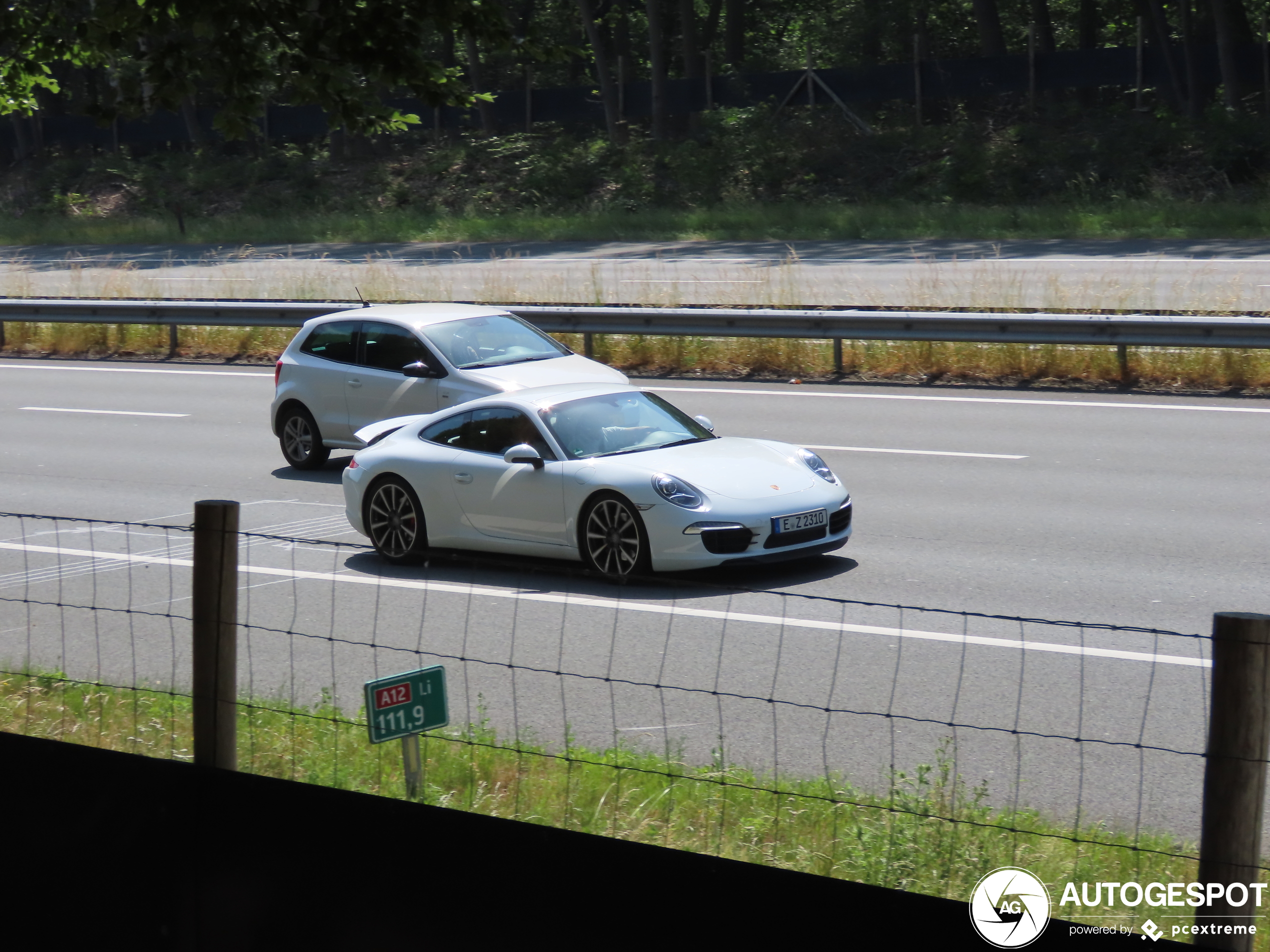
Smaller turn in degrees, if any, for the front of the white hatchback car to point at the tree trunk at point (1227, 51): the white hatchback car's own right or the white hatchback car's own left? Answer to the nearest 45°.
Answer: approximately 90° to the white hatchback car's own left

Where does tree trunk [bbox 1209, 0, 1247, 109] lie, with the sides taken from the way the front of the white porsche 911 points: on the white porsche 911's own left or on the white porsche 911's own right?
on the white porsche 911's own left

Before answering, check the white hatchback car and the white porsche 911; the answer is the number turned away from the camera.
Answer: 0

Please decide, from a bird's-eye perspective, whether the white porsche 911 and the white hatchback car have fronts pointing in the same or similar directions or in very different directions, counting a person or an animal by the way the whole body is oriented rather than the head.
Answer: same or similar directions

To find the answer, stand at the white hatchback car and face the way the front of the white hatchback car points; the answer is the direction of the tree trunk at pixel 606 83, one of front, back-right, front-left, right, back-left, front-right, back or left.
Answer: back-left

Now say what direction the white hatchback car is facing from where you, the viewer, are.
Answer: facing the viewer and to the right of the viewer

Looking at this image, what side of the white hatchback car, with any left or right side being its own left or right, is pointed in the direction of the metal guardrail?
left

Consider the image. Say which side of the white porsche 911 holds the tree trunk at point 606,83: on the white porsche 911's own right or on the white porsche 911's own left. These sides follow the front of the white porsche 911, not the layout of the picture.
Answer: on the white porsche 911's own left
